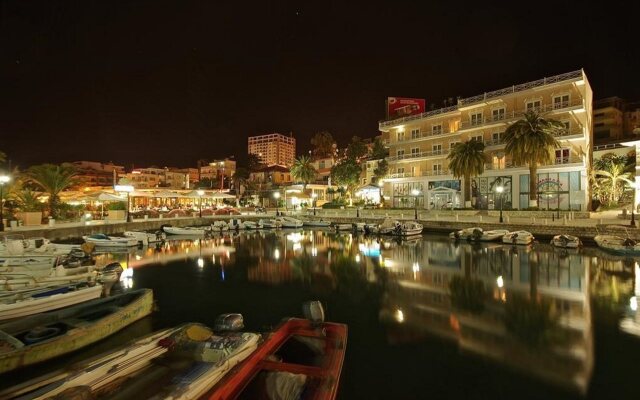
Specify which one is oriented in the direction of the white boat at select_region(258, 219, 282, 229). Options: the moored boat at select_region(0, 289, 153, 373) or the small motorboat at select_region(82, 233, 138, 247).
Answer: the moored boat

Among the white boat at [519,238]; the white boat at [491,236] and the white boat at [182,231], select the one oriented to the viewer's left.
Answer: the white boat at [182,231]

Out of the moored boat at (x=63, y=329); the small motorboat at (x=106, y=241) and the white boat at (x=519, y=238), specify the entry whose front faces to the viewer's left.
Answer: the small motorboat

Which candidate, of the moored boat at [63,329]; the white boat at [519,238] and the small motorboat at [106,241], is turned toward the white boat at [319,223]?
the moored boat

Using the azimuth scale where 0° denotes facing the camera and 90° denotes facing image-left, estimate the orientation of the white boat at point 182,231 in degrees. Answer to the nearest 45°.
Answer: approximately 90°

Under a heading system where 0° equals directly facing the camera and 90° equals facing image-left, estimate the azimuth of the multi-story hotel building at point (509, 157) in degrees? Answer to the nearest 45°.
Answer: approximately 45°

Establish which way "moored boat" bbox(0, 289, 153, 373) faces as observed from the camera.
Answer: facing away from the viewer and to the right of the viewer

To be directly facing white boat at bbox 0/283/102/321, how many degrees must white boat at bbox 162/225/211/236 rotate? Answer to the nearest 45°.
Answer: approximately 90° to its left

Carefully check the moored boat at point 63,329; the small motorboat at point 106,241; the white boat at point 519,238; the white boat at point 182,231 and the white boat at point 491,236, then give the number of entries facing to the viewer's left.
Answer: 2

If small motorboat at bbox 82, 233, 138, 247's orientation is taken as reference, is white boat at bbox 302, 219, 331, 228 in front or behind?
behind
